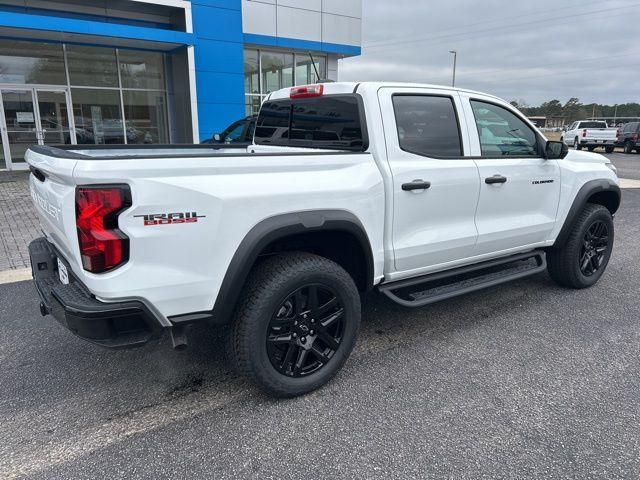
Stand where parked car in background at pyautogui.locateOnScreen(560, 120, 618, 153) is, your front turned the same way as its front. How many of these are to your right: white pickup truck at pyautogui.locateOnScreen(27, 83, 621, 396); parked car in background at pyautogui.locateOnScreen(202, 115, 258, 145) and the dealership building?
0

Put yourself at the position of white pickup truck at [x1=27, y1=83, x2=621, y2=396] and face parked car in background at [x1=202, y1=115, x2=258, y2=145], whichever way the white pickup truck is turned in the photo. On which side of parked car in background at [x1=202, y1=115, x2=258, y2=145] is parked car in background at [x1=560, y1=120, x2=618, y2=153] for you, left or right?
right

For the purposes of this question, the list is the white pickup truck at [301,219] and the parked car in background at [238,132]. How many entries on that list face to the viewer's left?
1

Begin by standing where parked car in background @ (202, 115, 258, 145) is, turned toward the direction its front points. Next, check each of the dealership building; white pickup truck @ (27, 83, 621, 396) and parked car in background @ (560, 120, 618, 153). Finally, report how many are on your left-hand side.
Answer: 1

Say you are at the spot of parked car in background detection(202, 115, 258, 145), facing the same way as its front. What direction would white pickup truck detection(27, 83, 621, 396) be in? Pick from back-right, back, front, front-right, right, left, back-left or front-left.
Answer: left

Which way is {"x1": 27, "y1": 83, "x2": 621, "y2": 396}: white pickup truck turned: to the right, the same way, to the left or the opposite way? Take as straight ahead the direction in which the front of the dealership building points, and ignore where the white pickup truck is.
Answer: to the left

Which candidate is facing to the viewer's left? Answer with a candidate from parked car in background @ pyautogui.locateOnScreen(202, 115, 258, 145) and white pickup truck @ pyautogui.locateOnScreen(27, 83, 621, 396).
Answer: the parked car in background

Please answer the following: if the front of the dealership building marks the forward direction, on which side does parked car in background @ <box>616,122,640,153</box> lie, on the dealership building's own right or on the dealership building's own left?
on the dealership building's own left

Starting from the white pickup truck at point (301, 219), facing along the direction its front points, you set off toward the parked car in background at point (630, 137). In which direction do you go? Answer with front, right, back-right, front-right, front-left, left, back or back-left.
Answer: front

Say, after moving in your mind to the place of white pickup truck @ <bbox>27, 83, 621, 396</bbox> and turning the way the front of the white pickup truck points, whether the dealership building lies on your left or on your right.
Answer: on your left

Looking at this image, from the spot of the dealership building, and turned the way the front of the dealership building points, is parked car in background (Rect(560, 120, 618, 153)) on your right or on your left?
on your left

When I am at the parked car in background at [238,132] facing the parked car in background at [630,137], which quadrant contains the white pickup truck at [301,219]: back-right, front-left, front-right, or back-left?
back-right

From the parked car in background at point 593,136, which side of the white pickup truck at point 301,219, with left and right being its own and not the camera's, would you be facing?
front

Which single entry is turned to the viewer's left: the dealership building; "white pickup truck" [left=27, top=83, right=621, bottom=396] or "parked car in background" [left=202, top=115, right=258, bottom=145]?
the parked car in background

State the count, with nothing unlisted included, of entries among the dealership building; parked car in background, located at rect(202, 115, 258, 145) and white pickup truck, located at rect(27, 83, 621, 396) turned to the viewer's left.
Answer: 1

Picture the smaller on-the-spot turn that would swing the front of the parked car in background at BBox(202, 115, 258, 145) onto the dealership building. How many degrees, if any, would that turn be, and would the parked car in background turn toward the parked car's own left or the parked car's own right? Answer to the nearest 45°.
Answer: approximately 45° to the parked car's own right

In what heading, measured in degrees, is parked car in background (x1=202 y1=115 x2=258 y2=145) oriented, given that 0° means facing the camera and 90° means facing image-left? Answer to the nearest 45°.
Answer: approximately 90°

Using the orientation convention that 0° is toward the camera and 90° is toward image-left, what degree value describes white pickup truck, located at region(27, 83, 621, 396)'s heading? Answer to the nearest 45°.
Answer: approximately 225°

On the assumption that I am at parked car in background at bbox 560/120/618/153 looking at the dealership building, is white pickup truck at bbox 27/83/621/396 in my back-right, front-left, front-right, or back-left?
front-left
